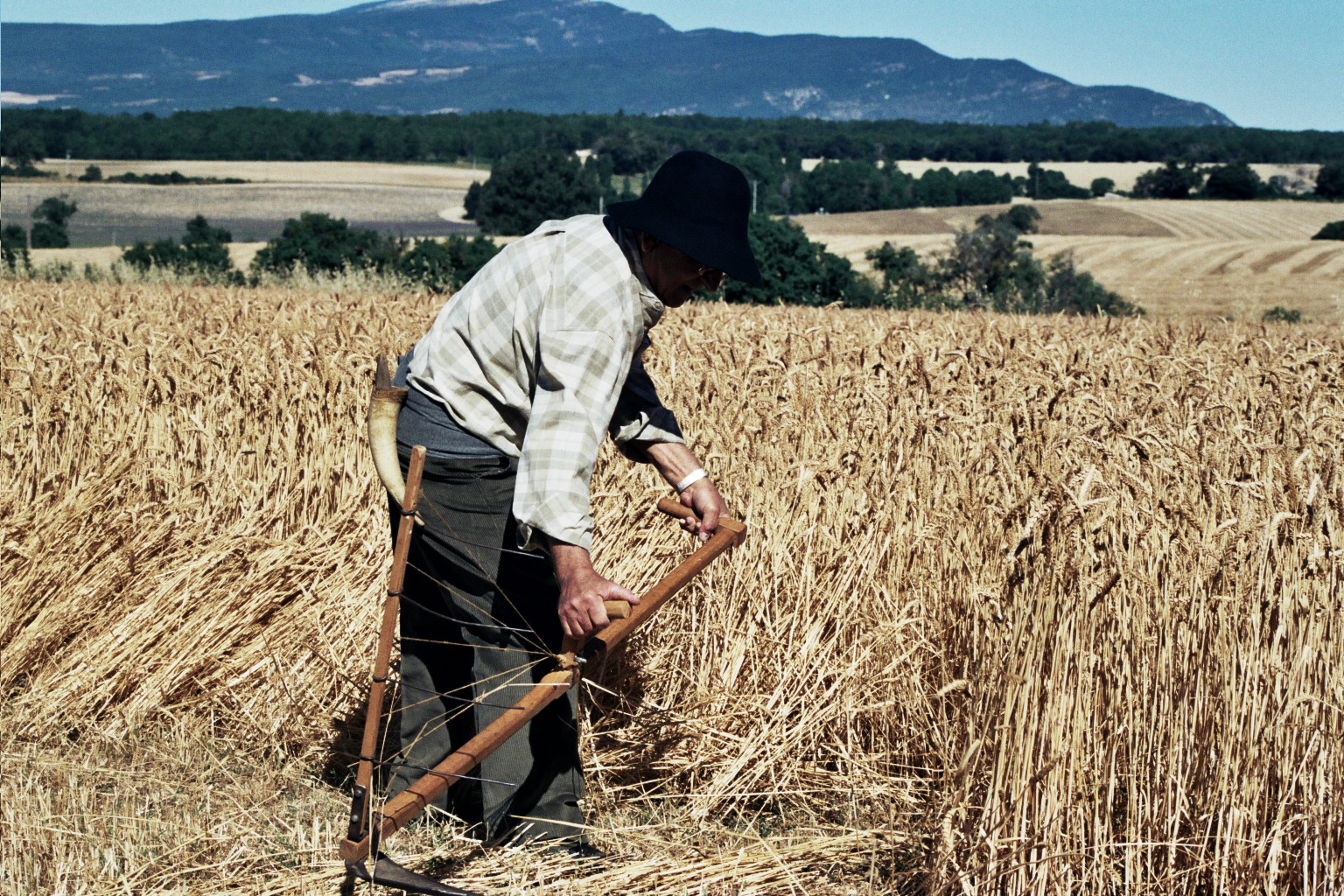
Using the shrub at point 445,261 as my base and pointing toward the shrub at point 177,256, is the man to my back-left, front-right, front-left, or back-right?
back-left

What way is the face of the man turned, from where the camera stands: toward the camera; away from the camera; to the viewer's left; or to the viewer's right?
to the viewer's right

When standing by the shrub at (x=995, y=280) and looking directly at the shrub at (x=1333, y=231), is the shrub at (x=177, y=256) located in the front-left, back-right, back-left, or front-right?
back-left

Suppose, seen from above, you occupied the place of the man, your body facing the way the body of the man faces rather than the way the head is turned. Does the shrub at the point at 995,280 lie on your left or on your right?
on your left

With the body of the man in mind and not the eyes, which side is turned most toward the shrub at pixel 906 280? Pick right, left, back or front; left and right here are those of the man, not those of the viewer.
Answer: left

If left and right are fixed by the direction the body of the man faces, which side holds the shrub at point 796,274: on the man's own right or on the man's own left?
on the man's own left

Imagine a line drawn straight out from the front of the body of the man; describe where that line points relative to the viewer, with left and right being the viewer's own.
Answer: facing to the right of the viewer

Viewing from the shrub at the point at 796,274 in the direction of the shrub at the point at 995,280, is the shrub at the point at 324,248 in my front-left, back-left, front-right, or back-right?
back-left

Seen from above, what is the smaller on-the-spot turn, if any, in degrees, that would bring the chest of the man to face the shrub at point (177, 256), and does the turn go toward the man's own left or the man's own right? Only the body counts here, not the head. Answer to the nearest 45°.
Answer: approximately 90° to the man's own left
